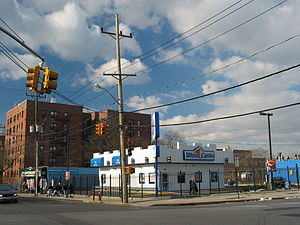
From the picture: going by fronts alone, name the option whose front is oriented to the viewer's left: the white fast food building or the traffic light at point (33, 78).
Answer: the traffic light

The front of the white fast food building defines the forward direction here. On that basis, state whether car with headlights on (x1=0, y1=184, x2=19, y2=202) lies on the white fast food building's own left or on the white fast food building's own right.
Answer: on the white fast food building's own right

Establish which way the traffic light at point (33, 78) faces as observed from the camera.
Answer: facing to the left of the viewer

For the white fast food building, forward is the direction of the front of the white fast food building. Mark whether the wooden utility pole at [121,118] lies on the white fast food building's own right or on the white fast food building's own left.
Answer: on the white fast food building's own right

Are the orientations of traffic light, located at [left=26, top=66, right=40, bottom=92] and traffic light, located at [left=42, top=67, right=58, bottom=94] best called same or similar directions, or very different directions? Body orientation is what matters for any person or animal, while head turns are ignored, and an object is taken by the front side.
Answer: very different directions

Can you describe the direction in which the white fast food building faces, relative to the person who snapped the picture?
facing the viewer and to the right of the viewer

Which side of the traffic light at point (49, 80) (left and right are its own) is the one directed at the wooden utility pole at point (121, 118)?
left

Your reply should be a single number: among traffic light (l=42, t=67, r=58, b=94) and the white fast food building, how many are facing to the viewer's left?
0
